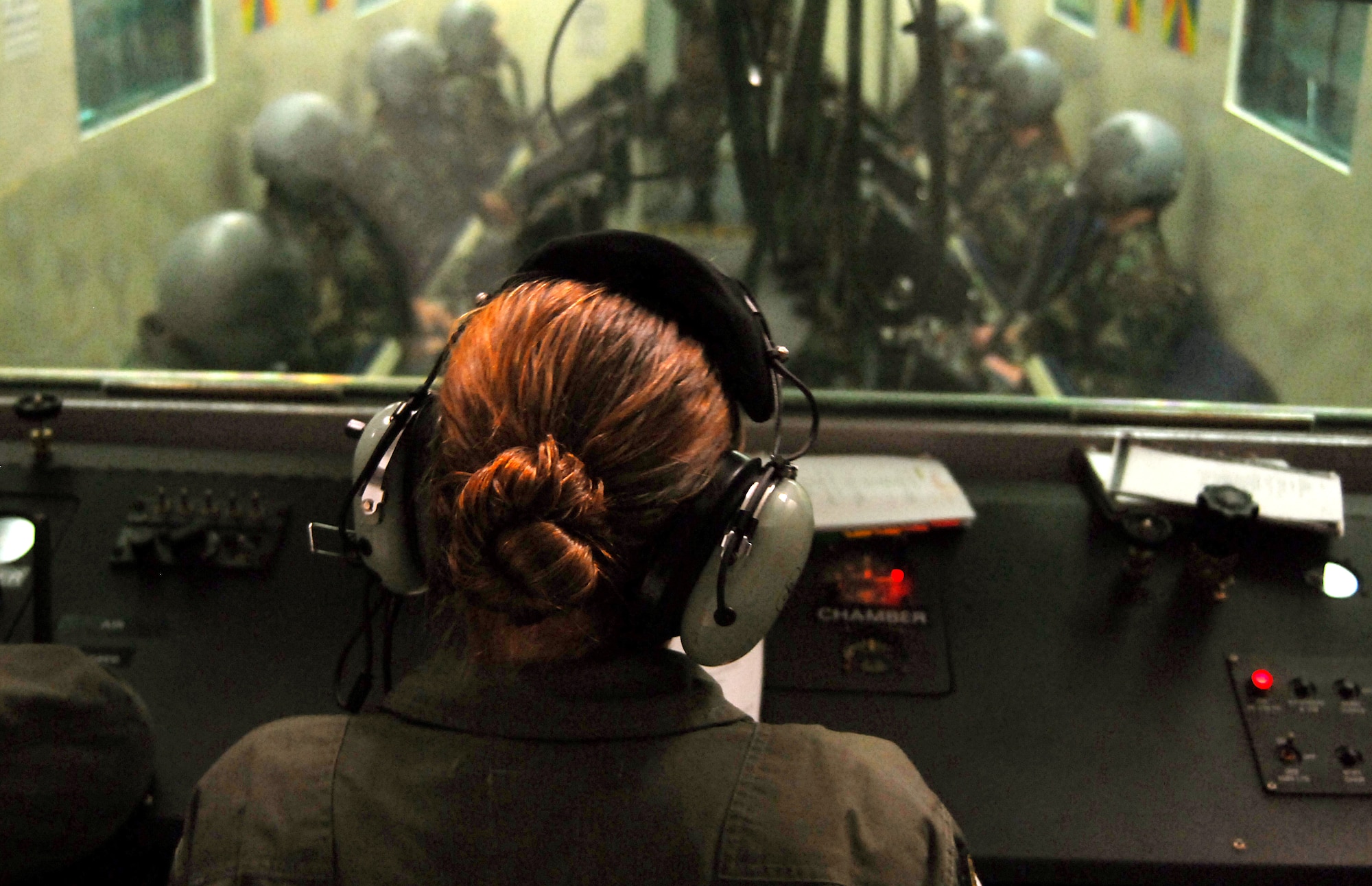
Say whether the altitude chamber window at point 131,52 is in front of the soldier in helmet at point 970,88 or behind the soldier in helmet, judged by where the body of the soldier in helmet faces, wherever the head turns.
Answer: in front

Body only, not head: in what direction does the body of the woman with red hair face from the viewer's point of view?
away from the camera

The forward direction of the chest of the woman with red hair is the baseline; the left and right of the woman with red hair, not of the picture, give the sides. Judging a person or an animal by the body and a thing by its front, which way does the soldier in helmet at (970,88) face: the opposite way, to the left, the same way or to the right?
to the left

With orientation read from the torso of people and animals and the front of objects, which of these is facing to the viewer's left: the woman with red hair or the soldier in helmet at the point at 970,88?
the soldier in helmet

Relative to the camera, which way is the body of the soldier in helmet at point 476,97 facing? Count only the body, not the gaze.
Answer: to the viewer's right

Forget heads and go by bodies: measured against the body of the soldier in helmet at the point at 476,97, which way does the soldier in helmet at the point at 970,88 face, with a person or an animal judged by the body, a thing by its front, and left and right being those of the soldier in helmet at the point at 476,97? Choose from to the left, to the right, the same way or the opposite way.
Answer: the opposite way

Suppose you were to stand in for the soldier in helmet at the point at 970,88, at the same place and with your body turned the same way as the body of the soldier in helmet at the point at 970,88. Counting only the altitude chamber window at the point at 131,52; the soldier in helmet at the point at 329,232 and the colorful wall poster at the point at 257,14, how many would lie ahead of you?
3

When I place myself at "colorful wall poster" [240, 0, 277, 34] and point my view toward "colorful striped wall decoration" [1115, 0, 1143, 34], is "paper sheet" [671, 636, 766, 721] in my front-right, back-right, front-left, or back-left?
front-right

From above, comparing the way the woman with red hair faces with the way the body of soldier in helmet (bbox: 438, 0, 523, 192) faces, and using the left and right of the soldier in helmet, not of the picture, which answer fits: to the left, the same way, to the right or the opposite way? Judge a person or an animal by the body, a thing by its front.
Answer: to the left

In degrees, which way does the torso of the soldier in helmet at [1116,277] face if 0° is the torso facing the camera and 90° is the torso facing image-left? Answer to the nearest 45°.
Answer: approximately 135°

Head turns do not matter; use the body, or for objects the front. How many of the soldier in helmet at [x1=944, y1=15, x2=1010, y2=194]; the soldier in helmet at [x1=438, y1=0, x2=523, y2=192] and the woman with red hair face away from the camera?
1

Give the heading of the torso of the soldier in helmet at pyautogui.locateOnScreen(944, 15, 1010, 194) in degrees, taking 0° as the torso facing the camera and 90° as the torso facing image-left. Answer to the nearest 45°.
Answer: approximately 90°

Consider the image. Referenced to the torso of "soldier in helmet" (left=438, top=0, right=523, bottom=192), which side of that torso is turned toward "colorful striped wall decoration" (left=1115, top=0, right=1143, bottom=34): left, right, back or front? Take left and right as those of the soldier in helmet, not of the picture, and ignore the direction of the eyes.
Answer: front

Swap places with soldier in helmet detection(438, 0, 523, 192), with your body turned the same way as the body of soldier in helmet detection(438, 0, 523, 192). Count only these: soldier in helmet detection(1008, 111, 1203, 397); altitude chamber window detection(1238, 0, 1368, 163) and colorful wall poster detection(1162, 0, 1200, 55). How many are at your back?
0
